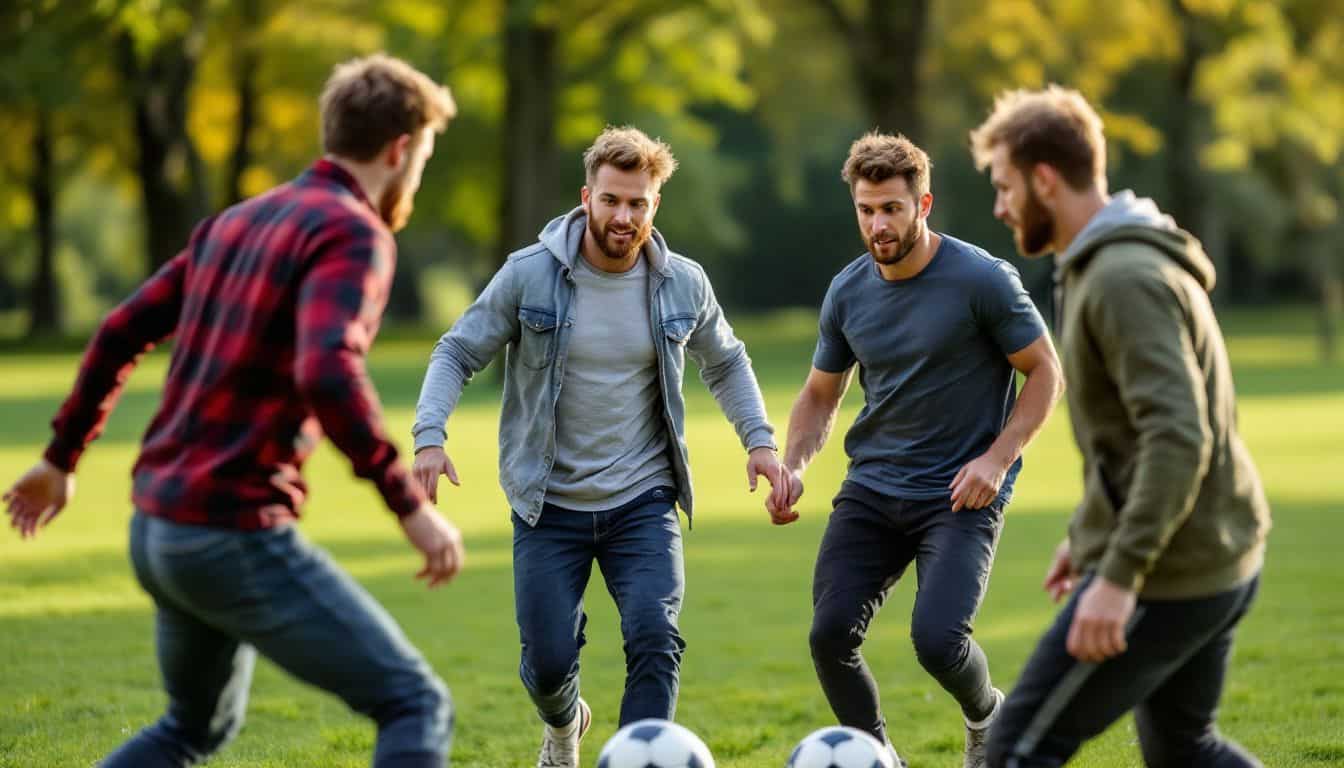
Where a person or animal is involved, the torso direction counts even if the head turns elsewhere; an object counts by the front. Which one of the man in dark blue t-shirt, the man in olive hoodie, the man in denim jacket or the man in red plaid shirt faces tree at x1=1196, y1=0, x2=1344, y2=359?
the man in red plaid shirt

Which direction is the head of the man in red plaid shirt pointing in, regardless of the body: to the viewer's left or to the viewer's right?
to the viewer's right

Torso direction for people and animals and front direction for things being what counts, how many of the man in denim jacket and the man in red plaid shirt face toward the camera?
1

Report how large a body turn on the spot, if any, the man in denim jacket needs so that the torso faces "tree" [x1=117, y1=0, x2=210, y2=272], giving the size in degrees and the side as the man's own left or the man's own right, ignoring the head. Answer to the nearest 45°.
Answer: approximately 180°

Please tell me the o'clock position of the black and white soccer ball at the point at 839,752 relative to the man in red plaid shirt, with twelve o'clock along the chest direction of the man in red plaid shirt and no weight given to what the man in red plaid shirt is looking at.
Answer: The black and white soccer ball is roughly at 1 o'clock from the man in red plaid shirt.

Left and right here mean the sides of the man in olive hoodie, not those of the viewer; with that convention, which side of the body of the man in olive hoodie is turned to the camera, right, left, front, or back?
left

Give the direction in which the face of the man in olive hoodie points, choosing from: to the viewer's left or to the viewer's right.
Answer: to the viewer's left

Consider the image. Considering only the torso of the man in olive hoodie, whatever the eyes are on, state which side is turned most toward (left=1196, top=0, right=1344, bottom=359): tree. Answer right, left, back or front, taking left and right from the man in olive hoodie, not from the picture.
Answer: right

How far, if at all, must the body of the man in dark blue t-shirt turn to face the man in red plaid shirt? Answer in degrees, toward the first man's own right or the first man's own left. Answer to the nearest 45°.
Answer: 0° — they already face them

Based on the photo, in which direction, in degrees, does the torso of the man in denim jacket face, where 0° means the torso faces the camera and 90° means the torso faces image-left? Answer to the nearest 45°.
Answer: approximately 0°

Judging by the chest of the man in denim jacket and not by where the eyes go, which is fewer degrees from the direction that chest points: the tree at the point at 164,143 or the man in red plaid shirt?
the man in red plaid shirt

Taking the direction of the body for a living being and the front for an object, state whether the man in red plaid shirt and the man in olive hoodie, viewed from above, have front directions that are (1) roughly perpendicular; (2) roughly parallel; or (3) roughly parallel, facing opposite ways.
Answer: roughly perpendicular

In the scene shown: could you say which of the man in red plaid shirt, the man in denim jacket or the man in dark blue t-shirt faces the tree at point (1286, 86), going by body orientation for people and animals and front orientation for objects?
the man in red plaid shirt
